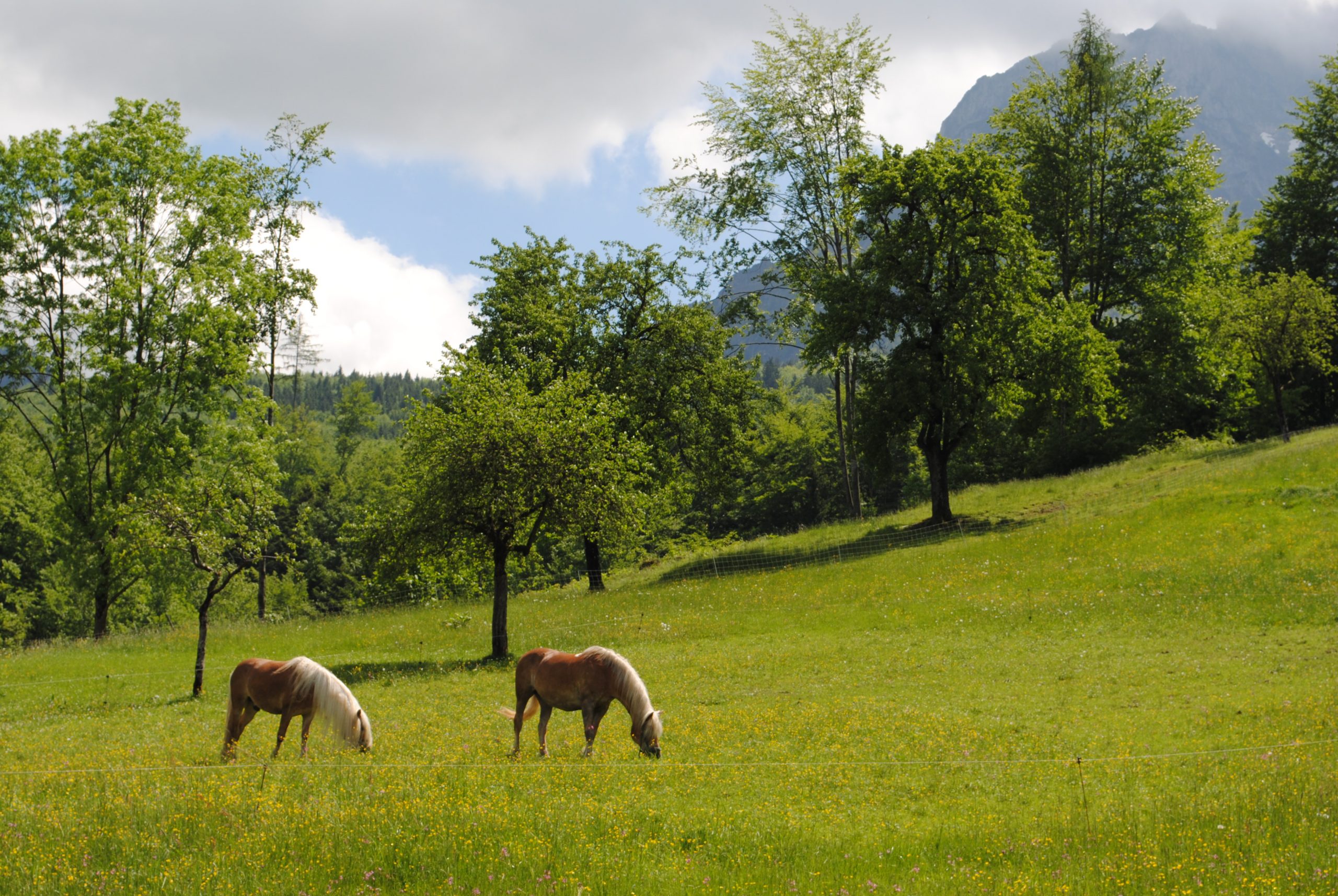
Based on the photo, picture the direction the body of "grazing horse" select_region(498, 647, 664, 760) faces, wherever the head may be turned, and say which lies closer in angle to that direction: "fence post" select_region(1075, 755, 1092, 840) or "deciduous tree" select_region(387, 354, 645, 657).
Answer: the fence post

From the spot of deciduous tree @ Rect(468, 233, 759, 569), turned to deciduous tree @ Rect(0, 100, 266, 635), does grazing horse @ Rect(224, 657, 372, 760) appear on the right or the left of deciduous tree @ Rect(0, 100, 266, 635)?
left

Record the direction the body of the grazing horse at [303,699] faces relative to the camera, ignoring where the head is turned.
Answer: to the viewer's right

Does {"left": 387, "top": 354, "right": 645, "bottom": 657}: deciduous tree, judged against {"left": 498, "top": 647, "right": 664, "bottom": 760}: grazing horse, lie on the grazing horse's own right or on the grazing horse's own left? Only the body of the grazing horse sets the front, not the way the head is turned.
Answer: on the grazing horse's own left

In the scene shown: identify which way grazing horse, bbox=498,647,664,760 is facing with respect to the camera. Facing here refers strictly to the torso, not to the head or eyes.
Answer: to the viewer's right

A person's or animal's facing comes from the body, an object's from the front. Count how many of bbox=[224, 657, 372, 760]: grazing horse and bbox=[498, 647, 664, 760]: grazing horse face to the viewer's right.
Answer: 2

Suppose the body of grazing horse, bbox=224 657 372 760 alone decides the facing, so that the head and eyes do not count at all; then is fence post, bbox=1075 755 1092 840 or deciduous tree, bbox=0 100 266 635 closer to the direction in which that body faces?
the fence post

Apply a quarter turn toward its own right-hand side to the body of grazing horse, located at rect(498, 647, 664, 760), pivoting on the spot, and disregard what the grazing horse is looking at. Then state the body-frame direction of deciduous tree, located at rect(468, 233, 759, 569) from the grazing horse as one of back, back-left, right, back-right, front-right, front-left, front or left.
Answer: back

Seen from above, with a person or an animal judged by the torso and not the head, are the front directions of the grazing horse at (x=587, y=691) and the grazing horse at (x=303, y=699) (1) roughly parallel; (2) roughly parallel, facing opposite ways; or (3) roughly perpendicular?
roughly parallel
